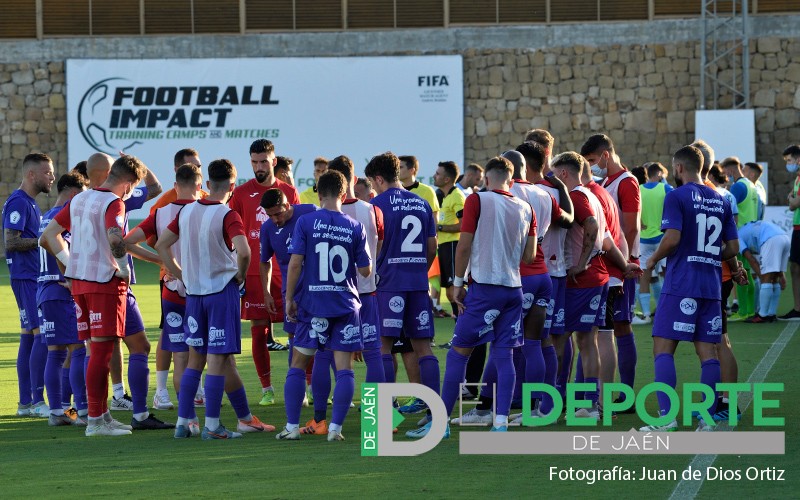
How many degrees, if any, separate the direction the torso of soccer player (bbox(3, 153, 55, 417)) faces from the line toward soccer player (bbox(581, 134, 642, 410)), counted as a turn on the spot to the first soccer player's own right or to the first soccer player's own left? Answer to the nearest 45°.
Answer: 0° — they already face them

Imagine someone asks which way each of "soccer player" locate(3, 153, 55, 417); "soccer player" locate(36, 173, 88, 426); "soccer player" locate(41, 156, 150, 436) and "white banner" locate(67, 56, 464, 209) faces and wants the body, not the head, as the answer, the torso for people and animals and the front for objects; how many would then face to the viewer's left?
0

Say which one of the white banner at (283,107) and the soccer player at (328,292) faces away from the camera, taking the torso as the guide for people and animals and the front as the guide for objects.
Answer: the soccer player

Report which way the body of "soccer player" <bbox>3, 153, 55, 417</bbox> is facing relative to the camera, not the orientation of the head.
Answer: to the viewer's right

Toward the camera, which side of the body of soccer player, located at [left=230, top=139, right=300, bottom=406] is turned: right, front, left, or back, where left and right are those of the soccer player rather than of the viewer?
front

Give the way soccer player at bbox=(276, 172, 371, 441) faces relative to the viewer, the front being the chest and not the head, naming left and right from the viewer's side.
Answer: facing away from the viewer

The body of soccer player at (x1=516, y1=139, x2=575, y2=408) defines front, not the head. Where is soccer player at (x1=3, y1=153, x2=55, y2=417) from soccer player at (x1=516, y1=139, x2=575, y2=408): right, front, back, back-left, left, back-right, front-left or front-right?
front

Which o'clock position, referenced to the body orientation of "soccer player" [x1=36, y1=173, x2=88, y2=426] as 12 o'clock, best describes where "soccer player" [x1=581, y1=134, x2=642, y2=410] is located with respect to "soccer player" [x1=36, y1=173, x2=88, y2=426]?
"soccer player" [x1=581, y1=134, x2=642, y2=410] is roughly at 2 o'clock from "soccer player" [x1=36, y1=173, x2=88, y2=426].

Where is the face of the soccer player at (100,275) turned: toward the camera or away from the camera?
away from the camera

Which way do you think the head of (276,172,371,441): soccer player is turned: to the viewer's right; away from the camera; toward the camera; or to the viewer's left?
away from the camera

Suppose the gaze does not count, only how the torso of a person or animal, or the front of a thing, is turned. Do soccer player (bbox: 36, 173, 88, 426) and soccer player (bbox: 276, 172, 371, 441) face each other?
no

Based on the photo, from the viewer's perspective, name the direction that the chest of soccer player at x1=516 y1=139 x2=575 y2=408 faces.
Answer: to the viewer's left

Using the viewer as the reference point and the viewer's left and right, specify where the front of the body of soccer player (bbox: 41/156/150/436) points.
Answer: facing away from the viewer and to the right of the viewer

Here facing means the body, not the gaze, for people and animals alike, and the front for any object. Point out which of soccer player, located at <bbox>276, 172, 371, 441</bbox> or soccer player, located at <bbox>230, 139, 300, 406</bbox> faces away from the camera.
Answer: soccer player, located at <bbox>276, 172, 371, 441</bbox>

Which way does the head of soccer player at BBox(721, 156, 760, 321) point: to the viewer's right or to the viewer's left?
to the viewer's left

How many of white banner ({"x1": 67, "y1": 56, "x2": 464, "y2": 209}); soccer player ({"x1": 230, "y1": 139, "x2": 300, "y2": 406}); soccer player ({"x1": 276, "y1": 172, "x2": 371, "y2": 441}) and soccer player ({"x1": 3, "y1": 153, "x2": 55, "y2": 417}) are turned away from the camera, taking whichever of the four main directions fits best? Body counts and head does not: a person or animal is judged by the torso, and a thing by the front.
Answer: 1

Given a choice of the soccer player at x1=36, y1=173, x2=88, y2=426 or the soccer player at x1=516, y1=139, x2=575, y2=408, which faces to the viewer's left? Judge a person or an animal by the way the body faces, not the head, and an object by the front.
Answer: the soccer player at x1=516, y1=139, x2=575, y2=408

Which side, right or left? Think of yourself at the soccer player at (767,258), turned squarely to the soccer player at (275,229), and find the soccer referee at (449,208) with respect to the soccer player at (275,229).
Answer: right

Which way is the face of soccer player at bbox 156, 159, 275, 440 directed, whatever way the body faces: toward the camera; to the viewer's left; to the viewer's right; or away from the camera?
away from the camera

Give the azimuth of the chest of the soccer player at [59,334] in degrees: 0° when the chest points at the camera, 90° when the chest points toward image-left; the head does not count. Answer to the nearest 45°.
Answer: approximately 225°
